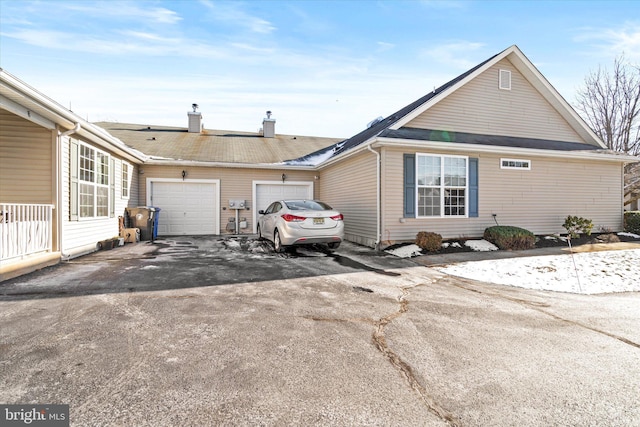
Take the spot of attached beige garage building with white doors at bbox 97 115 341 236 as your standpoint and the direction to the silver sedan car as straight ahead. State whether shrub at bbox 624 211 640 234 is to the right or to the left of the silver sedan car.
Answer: left

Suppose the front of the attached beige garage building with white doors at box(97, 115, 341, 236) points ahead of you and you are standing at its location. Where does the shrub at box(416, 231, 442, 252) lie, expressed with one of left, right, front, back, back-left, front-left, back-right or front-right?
front-left

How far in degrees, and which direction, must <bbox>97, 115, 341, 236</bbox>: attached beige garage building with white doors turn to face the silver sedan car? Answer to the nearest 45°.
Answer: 0° — it already faces it

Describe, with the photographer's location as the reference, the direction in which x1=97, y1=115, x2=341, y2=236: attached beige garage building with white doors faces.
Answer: facing the viewer

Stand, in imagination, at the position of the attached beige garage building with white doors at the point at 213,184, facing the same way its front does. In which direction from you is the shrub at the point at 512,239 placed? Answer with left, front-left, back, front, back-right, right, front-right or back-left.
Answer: front-left

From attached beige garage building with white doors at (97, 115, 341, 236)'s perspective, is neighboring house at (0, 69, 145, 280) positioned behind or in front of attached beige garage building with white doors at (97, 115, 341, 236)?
in front

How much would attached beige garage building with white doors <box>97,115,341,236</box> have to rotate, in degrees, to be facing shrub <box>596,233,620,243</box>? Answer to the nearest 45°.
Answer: approximately 45° to its left
